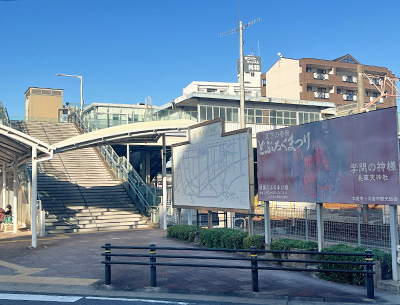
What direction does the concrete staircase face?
toward the camera

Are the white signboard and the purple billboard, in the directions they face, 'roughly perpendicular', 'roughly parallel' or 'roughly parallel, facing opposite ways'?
roughly parallel

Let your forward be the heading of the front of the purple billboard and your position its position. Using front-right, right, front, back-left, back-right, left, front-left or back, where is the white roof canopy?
right

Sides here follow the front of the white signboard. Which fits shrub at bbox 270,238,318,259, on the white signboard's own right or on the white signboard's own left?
on the white signboard's own left

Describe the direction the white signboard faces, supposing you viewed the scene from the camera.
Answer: facing the viewer and to the left of the viewer

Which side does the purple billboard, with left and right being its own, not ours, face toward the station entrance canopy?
right

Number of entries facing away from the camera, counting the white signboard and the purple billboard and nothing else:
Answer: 0

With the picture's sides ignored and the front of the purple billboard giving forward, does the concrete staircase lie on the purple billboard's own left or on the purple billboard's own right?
on the purple billboard's own right

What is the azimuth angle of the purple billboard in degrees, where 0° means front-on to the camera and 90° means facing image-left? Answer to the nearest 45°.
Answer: approximately 45°
